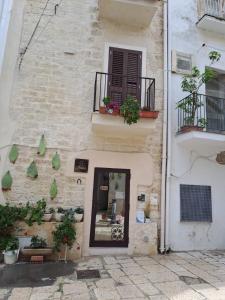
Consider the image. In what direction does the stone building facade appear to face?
toward the camera

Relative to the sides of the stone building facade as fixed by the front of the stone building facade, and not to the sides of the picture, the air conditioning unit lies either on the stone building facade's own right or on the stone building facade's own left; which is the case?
on the stone building facade's own left

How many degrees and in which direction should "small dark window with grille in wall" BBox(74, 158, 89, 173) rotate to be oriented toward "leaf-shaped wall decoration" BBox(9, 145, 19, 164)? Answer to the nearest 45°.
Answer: approximately 90° to its right

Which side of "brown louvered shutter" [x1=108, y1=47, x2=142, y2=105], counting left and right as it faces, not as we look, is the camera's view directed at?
front

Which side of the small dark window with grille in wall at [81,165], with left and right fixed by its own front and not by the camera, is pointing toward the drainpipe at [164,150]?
left

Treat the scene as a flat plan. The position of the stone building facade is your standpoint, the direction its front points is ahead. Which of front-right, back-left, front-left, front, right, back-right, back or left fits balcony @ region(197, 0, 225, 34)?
left

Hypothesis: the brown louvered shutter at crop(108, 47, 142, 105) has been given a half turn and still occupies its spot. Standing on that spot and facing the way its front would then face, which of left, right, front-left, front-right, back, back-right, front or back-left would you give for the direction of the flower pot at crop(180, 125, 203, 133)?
right

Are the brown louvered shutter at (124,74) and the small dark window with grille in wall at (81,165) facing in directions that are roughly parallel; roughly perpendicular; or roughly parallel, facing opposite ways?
roughly parallel

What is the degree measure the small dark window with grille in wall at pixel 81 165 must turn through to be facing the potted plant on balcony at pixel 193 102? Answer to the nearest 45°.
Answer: approximately 90° to its left

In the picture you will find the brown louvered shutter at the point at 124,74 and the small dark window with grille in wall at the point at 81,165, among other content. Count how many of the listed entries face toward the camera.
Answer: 2

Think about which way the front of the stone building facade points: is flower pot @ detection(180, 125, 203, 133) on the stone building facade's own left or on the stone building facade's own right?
on the stone building facade's own left
